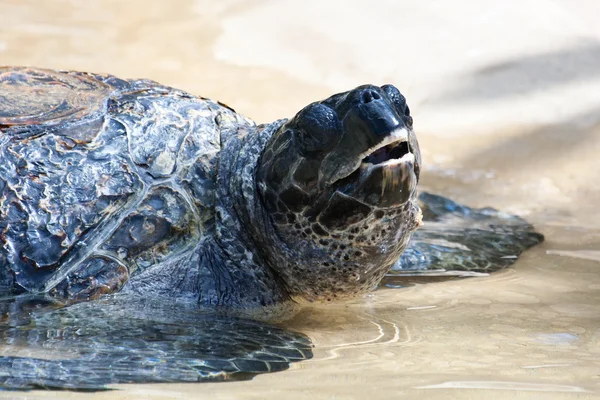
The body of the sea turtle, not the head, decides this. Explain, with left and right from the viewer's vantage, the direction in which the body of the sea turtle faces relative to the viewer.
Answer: facing the viewer and to the right of the viewer
